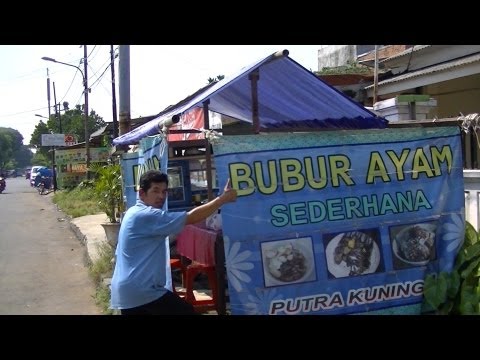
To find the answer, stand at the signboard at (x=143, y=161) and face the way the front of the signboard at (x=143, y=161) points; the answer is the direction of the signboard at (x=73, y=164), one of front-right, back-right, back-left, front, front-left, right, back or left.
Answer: back-right

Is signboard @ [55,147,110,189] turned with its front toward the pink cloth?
yes

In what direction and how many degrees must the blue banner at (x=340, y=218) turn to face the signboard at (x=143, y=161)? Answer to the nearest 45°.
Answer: approximately 90° to its right

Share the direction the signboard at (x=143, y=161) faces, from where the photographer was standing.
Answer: facing the viewer and to the left of the viewer

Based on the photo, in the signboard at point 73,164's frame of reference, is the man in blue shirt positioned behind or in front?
in front

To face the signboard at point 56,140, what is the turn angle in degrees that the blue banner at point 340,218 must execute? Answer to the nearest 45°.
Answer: approximately 135° to its right

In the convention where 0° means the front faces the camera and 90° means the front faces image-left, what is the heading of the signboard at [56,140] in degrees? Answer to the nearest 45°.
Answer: approximately 0°

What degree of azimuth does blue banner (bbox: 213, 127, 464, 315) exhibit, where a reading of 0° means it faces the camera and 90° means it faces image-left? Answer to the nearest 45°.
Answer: approximately 0°

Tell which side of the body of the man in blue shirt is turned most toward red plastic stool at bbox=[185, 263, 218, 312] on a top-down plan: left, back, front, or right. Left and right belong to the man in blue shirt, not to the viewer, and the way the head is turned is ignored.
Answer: left

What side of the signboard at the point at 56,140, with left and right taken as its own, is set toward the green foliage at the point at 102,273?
front

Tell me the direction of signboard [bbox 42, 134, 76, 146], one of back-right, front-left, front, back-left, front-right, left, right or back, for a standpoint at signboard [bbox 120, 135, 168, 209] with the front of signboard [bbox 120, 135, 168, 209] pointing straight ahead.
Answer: back-right
